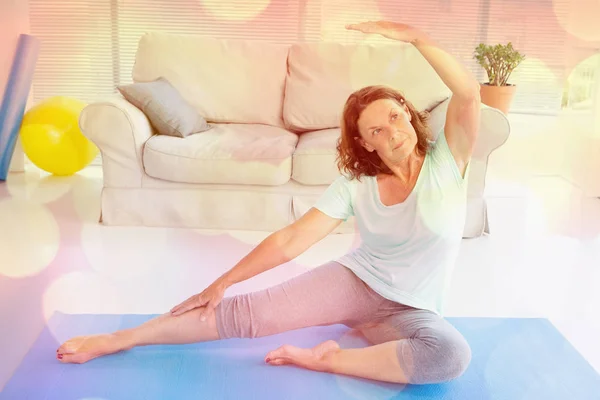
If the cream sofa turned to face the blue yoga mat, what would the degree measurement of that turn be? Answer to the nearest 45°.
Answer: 0° — it already faces it

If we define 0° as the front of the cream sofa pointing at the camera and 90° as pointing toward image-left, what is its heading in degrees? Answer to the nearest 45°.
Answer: approximately 0°

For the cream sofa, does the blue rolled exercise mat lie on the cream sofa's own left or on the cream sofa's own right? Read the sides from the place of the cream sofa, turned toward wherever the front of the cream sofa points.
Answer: on the cream sofa's own right

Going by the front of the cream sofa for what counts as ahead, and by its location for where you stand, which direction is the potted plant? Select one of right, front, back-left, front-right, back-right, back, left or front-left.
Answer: back-left

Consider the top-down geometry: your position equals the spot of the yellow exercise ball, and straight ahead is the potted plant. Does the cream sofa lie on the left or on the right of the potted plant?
right

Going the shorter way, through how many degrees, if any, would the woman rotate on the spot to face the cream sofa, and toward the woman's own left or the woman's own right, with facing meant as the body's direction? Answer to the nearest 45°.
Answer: approximately 180°

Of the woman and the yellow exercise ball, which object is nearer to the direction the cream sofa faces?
the woman

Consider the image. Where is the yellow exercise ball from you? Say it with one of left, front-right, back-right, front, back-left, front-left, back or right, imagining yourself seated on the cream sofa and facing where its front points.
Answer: back-right

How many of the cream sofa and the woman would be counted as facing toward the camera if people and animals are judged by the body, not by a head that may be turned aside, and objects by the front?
2
